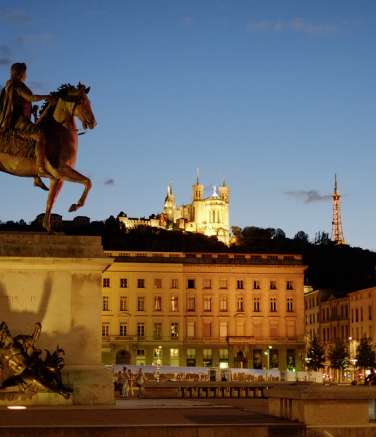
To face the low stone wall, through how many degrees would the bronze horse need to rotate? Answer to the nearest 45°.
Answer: approximately 45° to its right

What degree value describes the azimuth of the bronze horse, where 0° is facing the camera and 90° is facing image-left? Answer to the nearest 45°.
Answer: approximately 270°

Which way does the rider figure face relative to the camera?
to the viewer's right
